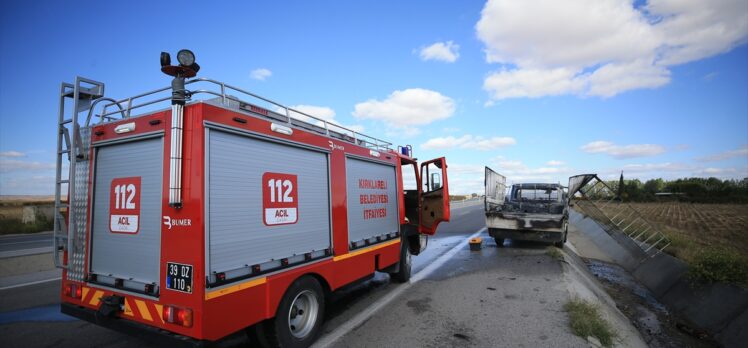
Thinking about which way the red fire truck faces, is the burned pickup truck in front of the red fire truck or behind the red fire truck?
in front

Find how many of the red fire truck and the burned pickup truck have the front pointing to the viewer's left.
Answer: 0

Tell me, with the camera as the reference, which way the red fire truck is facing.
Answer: facing away from the viewer and to the right of the viewer
